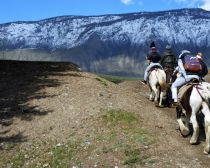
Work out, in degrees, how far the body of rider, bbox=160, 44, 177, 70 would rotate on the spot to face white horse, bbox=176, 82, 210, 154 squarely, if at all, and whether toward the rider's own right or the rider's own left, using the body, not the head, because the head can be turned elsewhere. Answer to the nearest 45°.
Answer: approximately 180°

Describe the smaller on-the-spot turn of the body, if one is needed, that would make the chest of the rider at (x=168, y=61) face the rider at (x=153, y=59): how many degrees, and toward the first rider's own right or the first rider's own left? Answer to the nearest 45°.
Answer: approximately 135° to the first rider's own left

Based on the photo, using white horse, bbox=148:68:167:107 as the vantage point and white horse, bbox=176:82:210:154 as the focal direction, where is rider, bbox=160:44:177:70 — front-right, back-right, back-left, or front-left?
back-left

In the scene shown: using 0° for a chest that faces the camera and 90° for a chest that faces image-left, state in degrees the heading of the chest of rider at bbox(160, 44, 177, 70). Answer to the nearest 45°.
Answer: approximately 180°
